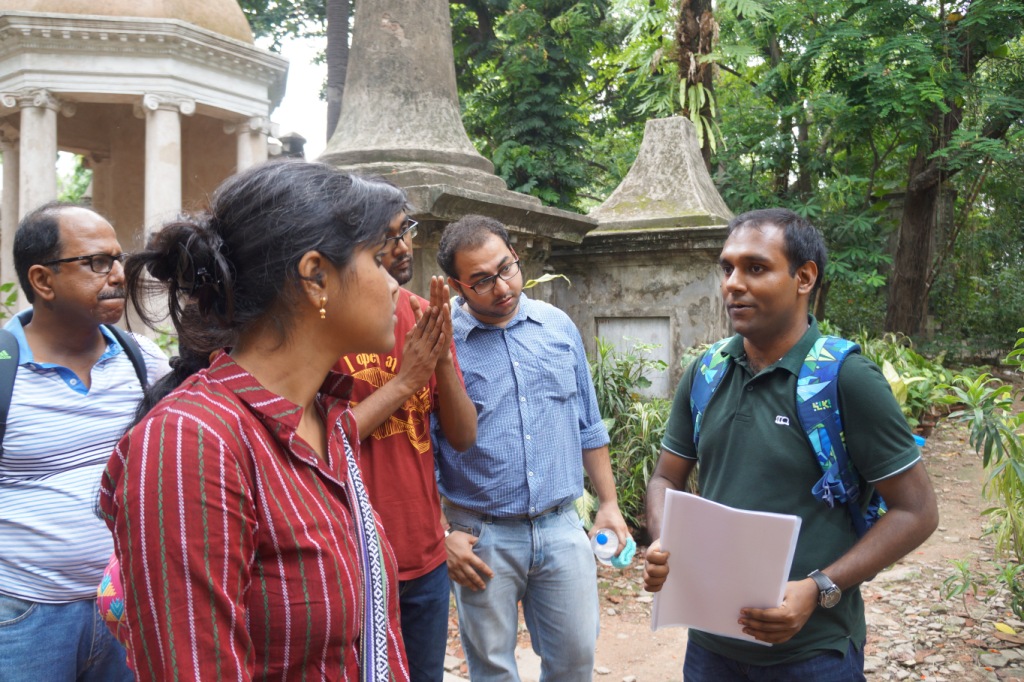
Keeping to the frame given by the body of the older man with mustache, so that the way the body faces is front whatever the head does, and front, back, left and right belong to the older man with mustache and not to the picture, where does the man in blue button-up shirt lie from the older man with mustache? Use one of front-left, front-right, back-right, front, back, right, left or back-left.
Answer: front-left

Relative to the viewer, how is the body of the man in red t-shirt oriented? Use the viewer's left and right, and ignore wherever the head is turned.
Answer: facing the viewer and to the right of the viewer

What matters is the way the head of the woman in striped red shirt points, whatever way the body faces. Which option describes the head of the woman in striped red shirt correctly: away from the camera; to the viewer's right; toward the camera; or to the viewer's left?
to the viewer's right

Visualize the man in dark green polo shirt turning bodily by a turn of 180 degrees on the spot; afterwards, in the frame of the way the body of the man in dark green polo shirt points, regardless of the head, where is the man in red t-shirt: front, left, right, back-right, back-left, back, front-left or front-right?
back-left

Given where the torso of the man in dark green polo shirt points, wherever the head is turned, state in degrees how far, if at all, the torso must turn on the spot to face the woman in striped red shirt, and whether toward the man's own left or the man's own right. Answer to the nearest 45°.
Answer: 0° — they already face them

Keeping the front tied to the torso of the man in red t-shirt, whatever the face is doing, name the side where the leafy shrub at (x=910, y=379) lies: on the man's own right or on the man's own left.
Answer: on the man's own left

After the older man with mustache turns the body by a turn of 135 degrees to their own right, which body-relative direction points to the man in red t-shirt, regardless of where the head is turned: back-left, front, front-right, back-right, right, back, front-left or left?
back

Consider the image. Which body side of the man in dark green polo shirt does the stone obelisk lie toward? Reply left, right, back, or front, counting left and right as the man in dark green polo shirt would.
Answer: right

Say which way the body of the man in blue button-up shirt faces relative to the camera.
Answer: toward the camera

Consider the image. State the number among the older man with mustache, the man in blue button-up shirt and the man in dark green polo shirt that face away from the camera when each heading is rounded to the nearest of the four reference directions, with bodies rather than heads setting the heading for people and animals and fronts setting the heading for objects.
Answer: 0

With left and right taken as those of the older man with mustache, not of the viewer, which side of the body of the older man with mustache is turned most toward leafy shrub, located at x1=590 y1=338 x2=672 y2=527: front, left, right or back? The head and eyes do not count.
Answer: left

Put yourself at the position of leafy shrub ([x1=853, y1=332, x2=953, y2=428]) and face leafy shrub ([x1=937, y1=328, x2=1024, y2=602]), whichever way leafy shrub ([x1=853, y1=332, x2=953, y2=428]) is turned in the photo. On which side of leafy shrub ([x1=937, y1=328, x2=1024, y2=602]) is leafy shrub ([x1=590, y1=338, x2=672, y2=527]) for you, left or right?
right

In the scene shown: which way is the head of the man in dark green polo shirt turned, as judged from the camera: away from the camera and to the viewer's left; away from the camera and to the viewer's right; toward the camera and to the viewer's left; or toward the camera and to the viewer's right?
toward the camera and to the viewer's left

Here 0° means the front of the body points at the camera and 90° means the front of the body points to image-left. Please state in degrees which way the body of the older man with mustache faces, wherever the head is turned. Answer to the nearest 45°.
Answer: approximately 315°

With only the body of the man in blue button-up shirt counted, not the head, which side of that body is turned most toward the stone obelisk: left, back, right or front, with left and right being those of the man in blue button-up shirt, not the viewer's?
back

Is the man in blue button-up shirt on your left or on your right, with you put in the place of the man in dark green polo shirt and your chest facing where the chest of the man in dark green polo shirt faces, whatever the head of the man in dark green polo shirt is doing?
on your right
